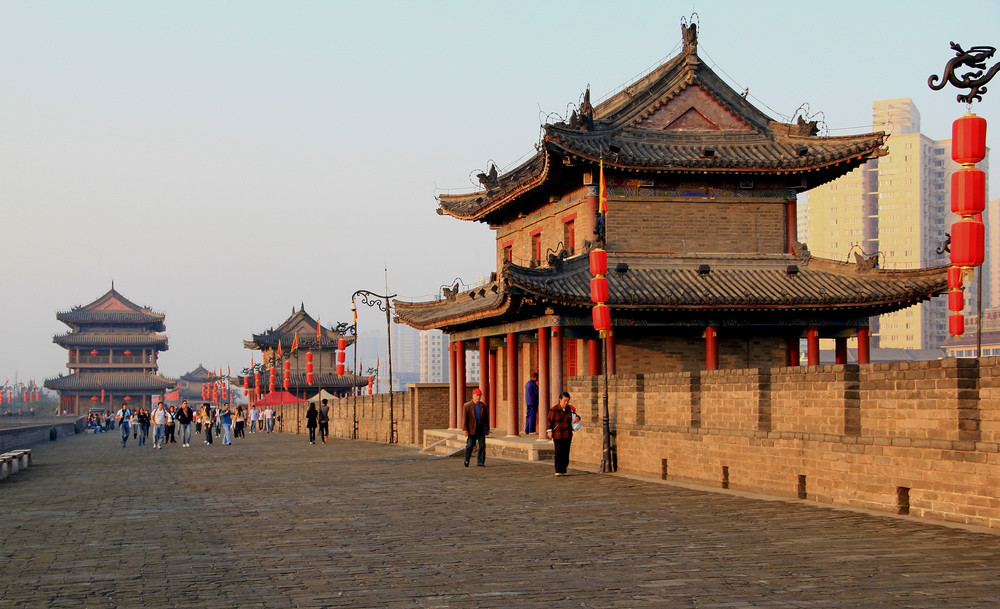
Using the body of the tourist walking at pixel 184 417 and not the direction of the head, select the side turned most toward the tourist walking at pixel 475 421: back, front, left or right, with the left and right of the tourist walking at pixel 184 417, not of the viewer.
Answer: front

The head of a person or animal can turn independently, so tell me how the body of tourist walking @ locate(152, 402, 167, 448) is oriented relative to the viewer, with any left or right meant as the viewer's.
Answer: facing the viewer

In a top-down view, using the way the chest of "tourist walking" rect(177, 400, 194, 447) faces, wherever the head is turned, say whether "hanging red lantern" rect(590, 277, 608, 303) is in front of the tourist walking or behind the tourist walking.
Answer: in front

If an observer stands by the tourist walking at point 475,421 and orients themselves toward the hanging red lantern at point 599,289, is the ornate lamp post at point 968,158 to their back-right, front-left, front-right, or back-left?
front-right

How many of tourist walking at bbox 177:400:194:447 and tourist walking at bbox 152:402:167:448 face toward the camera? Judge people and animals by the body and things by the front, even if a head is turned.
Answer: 2

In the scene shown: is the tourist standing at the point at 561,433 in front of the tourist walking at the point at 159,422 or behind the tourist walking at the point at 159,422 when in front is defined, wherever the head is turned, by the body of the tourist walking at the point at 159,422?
in front

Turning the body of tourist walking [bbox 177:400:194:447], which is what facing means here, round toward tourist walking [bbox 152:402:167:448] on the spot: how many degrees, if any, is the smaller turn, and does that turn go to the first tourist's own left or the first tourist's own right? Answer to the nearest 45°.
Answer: approximately 45° to the first tourist's own right

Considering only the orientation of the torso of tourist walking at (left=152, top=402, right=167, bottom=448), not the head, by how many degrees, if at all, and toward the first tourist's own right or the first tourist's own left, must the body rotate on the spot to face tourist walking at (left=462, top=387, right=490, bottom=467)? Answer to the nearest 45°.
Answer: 0° — they already face them

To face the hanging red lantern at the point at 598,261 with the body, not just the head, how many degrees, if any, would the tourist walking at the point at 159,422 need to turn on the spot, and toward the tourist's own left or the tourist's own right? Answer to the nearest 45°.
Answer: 0° — they already face it

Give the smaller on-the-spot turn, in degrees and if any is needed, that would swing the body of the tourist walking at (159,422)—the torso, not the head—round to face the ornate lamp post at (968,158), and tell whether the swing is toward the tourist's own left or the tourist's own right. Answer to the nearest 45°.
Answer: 0° — they already face it

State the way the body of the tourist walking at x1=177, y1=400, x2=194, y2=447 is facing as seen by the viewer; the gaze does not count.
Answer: toward the camera
